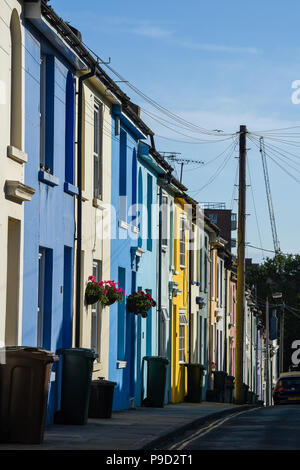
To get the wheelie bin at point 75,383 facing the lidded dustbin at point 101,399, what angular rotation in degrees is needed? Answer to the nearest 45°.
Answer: approximately 90° to its left

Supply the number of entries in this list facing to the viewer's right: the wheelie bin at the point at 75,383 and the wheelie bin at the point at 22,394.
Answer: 2

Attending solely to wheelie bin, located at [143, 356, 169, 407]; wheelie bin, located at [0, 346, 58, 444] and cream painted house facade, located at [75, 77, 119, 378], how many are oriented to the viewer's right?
3

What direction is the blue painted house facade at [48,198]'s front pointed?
to the viewer's right

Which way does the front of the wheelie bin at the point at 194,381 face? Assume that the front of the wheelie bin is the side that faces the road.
to the viewer's right

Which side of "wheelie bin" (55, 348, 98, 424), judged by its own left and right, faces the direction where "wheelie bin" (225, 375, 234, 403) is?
left

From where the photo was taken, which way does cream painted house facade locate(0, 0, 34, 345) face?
to the viewer's right

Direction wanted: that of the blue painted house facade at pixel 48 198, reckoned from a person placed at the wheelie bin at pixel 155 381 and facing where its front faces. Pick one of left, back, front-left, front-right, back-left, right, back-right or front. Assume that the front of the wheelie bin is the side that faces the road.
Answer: right

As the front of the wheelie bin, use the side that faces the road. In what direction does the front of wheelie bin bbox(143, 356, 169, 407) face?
to the viewer's right

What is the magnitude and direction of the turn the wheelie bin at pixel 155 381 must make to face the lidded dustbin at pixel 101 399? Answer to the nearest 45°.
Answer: approximately 90° to its right

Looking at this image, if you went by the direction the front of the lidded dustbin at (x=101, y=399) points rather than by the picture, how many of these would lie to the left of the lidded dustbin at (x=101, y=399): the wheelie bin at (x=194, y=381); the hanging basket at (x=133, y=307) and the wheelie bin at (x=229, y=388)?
3

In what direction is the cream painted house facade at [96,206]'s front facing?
to the viewer's right

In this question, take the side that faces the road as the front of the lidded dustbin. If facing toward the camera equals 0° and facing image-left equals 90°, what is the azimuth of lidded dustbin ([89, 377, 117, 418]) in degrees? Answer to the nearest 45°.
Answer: approximately 270°

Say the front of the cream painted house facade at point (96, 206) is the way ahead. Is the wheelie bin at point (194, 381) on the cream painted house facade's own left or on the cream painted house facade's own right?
on the cream painted house facade's own left
